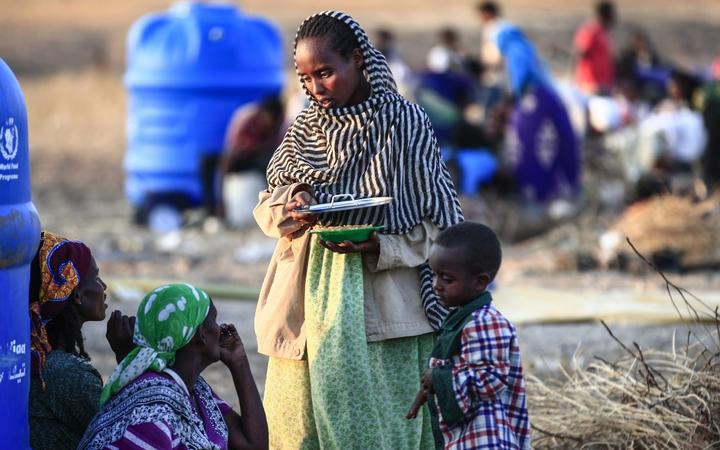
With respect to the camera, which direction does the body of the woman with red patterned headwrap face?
to the viewer's right

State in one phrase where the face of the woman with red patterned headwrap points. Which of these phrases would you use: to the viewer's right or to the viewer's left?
to the viewer's right

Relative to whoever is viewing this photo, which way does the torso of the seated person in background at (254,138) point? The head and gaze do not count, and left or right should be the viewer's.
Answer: facing to the right of the viewer

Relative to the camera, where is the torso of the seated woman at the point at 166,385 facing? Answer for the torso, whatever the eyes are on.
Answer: to the viewer's right

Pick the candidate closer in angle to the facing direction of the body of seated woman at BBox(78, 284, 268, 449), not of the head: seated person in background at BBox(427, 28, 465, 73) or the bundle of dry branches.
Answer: the bundle of dry branches

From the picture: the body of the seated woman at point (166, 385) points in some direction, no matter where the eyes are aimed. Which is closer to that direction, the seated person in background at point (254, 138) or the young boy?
the young boy
